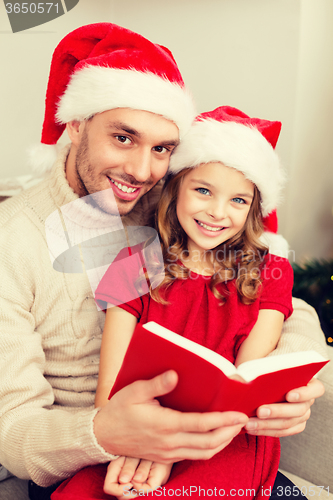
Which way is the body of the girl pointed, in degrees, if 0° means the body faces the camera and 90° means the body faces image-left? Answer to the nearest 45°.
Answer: approximately 0°

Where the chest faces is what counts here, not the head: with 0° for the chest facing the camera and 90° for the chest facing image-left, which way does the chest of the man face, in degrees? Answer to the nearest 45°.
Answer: approximately 315°

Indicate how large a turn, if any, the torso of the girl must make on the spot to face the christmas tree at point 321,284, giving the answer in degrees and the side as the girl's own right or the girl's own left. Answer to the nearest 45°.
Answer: approximately 135° to the girl's own left
